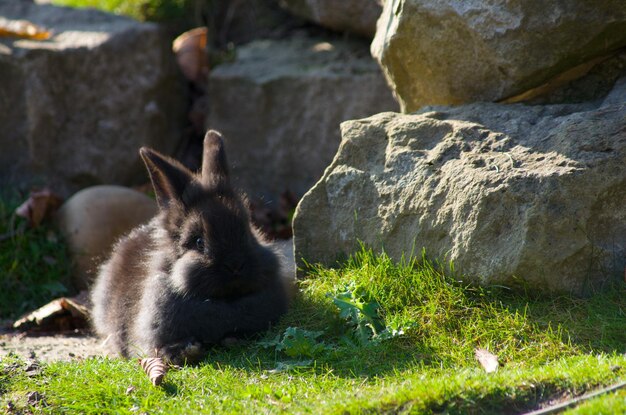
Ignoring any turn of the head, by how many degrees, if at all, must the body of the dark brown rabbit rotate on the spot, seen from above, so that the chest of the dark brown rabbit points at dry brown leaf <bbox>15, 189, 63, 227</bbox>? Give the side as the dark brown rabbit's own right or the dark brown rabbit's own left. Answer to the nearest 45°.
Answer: approximately 180°

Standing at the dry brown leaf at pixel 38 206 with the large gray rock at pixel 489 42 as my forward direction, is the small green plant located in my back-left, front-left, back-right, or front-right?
front-right

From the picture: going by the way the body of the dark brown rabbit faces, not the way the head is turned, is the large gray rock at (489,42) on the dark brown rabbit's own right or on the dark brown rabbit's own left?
on the dark brown rabbit's own left

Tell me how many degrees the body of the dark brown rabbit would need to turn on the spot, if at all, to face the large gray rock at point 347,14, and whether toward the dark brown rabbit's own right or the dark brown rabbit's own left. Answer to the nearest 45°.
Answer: approximately 90° to the dark brown rabbit's own left

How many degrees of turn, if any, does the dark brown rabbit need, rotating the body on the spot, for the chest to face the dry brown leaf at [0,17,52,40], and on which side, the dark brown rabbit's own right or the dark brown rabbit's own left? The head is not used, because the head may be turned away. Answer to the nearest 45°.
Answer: approximately 135° to the dark brown rabbit's own left

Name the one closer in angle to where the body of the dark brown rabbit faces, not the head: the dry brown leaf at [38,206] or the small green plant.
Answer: the small green plant

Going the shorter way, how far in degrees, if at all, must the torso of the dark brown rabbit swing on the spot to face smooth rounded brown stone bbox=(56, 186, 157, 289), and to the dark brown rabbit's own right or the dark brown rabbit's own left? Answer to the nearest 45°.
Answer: approximately 135° to the dark brown rabbit's own left

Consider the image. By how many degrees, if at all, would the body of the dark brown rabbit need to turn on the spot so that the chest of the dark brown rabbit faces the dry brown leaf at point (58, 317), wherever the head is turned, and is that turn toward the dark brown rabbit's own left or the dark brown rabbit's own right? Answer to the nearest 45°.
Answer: approximately 180°

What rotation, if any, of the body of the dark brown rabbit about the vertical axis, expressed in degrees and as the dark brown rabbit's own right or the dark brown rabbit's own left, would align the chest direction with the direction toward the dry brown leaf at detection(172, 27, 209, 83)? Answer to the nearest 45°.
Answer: approximately 135° to the dark brown rabbit's own left

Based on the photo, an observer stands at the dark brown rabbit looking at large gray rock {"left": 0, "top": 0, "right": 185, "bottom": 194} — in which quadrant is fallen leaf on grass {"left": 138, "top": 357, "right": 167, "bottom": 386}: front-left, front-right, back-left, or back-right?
back-left

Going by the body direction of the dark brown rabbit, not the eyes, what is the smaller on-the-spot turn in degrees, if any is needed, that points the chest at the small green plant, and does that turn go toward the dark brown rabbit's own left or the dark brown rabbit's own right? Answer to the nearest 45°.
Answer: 0° — it already faces it

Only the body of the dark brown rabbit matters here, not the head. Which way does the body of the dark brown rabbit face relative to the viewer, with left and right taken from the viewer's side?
facing the viewer and to the right of the viewer
